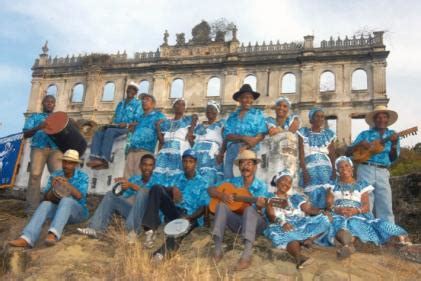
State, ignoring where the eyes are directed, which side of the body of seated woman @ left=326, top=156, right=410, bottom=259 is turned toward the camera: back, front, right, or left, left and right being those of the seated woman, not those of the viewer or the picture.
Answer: front

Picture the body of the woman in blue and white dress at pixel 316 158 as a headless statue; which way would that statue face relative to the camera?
toward the camera

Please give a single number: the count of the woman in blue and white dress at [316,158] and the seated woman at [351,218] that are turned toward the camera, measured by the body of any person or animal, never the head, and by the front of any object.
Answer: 2

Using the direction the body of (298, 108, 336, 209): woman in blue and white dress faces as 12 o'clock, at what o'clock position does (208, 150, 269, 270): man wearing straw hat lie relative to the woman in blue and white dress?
The man wearing straw hat is roughly at 1 o'clock from the woman in blue and white dress.
